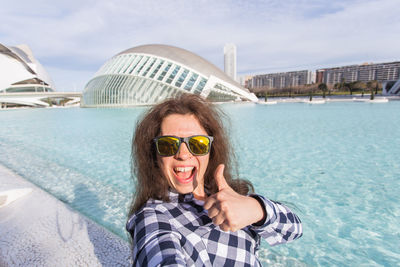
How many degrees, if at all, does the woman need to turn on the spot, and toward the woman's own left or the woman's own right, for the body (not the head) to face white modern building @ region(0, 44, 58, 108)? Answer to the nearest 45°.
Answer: approximately 135° to the woman's own right

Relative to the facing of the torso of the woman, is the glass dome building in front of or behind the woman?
behind

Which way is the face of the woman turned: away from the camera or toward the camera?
toward the camera

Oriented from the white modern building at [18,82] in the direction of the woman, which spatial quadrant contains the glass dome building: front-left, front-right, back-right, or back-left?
front-left

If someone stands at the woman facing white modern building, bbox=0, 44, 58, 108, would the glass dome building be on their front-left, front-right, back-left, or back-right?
front-right

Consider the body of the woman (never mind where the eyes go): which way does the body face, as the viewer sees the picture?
toward the camera
